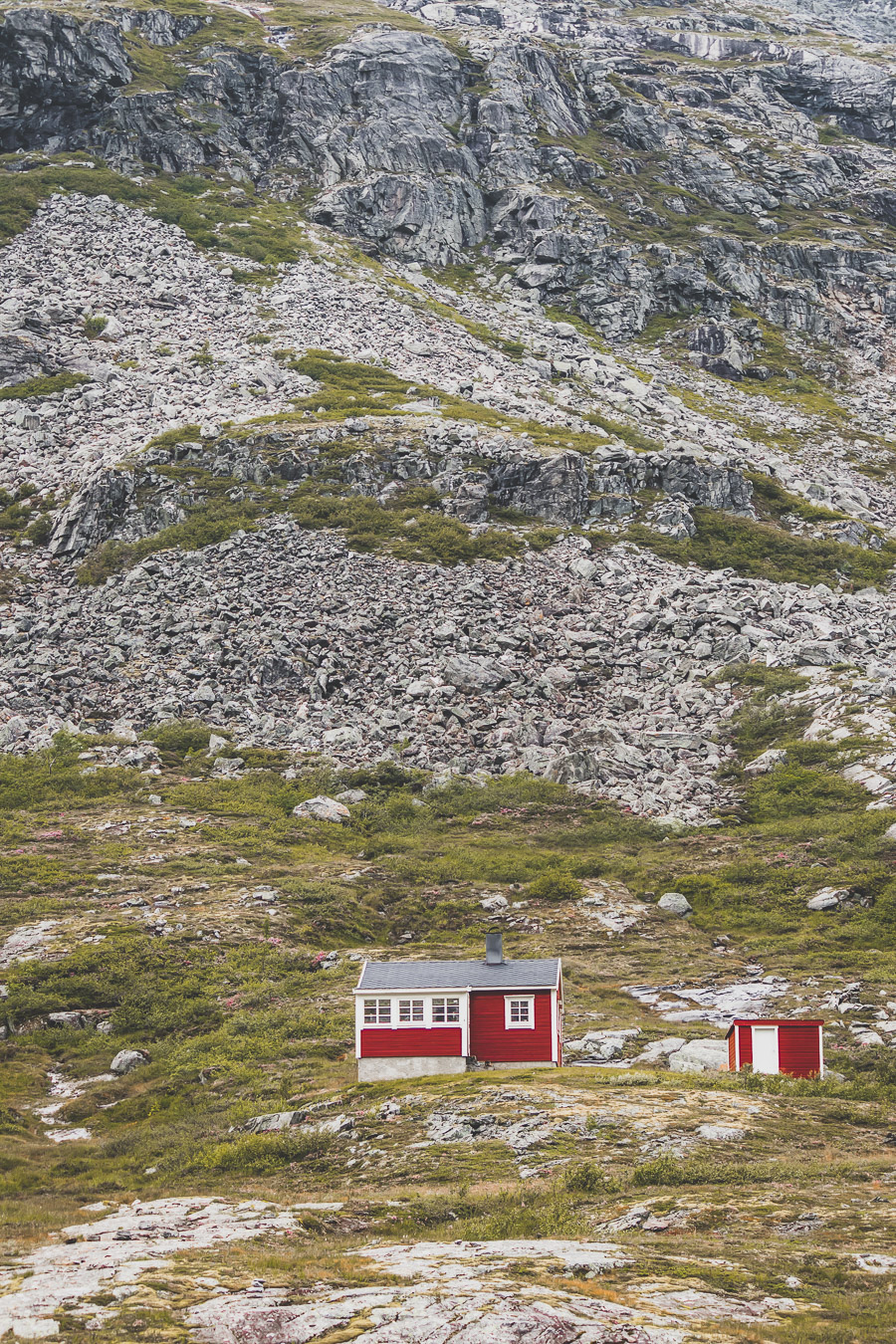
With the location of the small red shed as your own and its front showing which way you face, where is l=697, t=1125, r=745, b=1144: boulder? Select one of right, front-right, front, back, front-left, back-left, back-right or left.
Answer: front

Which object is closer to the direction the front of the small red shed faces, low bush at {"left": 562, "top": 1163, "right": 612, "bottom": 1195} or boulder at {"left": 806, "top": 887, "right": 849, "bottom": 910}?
the low bush

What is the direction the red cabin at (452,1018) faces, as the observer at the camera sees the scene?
facing the viewer

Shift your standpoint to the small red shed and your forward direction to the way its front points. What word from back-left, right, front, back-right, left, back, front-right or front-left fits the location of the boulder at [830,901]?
back

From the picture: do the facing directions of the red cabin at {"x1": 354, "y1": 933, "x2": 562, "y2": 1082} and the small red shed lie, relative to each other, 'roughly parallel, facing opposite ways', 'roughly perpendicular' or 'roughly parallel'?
roughly parallel

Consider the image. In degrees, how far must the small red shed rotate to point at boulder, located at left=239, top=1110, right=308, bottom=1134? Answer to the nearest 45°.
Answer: approximately 45° to its right

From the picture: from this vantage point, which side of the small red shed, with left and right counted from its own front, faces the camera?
front

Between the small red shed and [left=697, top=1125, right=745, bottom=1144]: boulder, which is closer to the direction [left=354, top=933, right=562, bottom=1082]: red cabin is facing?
the boulder

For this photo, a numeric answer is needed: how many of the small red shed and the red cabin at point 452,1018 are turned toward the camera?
2
